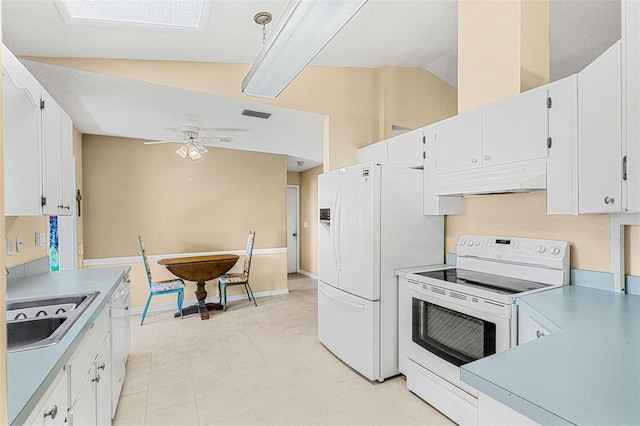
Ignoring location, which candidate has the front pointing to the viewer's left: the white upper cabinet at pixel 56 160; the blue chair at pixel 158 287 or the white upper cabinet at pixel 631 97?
the white upper cabinet at pixel 631 97

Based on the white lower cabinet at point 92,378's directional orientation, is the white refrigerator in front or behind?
in front

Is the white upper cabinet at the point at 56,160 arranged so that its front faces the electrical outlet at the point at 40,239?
no

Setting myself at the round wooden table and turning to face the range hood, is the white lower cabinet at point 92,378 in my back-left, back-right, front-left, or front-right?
front-right

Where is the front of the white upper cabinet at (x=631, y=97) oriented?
to the viewer's left

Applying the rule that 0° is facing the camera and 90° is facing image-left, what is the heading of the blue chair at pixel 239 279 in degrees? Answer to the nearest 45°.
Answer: approximately 90°

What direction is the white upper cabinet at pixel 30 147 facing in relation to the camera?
to the viewer's right

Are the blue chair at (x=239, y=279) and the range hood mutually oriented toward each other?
no

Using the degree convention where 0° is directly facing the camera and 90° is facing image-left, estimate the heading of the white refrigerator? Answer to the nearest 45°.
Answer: approximately 45°

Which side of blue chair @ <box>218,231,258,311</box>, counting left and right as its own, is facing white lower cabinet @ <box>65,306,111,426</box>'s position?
left

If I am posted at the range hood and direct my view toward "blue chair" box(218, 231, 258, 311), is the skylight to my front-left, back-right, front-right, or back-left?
front-left

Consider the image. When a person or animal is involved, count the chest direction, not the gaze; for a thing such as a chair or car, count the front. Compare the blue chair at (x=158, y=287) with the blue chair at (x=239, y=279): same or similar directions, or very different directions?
very different directions

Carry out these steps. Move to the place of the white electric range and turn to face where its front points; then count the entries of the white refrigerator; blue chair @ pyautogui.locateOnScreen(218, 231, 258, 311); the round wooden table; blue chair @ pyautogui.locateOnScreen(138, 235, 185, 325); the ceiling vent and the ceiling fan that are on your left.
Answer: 0

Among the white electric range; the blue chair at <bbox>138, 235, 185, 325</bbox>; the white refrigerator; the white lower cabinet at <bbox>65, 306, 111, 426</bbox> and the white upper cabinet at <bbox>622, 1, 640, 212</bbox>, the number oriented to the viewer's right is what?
2

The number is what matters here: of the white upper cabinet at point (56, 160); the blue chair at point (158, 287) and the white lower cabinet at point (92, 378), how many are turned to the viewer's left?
0

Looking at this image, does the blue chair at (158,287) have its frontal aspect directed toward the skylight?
no

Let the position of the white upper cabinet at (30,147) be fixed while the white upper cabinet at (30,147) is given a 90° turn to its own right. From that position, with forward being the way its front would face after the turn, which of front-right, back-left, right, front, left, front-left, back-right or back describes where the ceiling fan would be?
back-left

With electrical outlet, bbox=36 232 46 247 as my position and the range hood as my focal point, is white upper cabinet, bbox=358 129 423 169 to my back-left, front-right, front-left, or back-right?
front-left

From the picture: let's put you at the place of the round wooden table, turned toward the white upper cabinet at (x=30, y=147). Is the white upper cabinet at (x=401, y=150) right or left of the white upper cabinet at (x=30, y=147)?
left

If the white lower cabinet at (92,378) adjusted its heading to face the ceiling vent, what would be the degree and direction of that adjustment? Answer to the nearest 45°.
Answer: approximately 45° to its left

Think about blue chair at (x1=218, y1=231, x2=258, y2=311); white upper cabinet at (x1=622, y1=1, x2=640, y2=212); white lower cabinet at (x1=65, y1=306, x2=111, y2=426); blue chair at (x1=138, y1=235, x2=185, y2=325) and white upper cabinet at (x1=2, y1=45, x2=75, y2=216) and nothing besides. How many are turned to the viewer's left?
2

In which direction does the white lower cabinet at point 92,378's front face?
to the viewer's right
